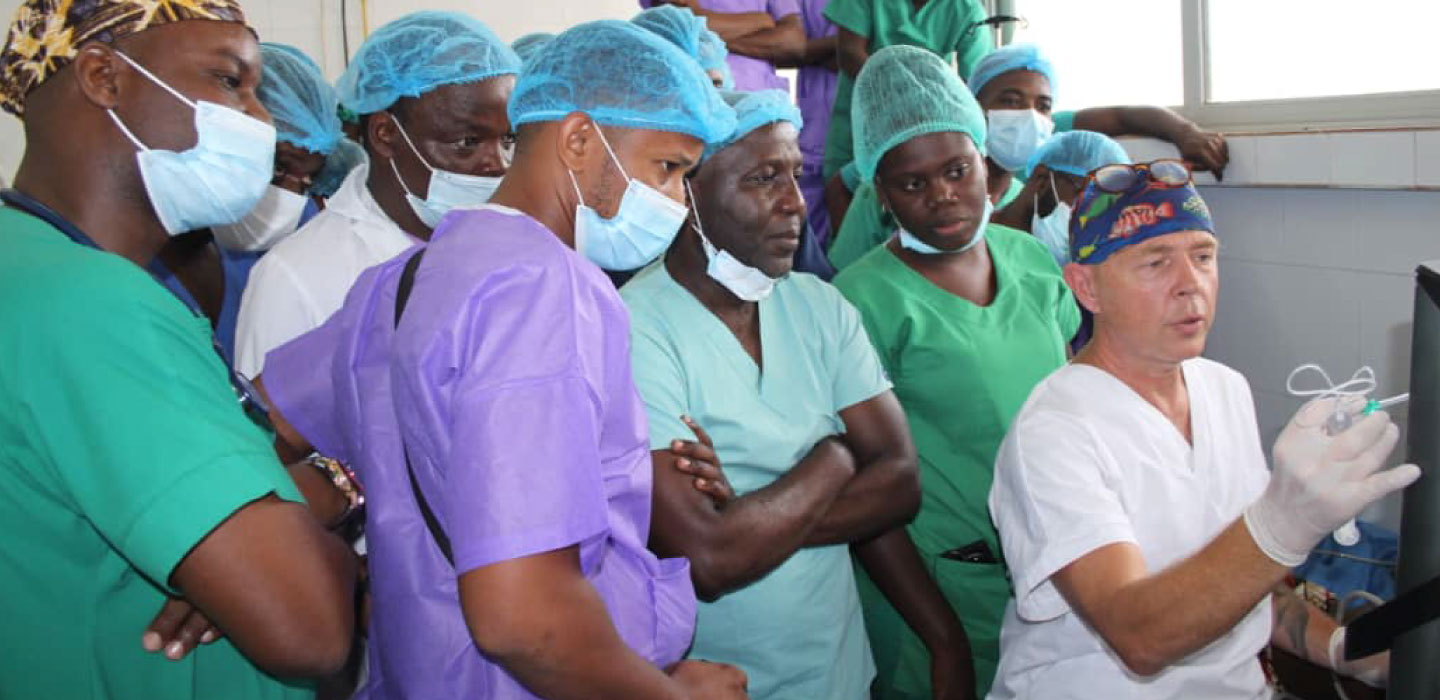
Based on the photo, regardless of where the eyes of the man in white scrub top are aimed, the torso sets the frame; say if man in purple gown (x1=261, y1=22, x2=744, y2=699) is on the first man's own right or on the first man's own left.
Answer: on the first man's own right

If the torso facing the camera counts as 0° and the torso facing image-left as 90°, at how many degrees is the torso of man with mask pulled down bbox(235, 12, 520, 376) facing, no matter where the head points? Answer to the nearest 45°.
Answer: approximately 315°

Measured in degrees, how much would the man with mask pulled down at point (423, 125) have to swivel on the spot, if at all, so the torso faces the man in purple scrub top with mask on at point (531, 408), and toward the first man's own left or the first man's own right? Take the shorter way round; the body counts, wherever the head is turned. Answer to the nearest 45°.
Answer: approximately 45° to the first man's own right

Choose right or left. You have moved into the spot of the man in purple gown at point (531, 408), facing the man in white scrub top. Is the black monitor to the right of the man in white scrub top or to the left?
right

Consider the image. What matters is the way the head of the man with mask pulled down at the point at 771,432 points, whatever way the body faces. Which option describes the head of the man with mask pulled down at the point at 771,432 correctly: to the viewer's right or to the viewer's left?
to the viewer's right

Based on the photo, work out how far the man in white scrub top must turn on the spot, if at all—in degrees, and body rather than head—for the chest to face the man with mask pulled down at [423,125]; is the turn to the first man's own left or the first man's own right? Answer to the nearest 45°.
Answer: approximately 135° to the first man's own right

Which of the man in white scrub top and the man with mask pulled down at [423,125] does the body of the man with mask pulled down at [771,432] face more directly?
the man in white scrub top
